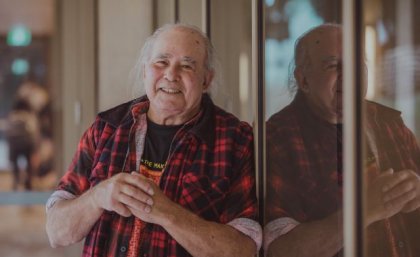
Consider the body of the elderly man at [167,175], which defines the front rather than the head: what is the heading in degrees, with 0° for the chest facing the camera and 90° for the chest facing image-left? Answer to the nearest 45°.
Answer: approximately 45°

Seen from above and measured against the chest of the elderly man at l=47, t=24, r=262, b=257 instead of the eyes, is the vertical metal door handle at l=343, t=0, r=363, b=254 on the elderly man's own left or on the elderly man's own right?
on the elderly man's own left
